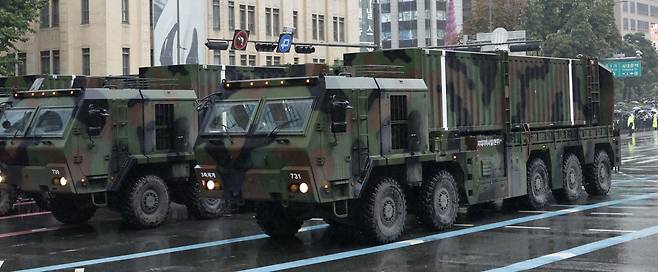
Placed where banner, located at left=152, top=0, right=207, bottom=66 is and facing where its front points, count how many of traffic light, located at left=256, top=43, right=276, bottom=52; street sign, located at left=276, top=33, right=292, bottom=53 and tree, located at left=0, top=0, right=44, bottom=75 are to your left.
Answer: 2

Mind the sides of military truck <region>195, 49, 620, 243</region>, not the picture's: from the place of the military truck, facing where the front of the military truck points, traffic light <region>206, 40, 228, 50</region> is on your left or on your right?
on your right

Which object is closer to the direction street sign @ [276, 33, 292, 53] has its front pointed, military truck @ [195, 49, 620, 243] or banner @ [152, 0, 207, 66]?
the military truck

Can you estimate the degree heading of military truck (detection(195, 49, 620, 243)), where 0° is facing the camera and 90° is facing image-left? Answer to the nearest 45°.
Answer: approximately 45°

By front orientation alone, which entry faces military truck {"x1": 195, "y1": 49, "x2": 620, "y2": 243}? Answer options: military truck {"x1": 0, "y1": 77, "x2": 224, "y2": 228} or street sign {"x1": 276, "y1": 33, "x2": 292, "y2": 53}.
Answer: the street sign

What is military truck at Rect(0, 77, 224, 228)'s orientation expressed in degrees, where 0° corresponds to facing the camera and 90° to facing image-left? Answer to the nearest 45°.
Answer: approximately 45°

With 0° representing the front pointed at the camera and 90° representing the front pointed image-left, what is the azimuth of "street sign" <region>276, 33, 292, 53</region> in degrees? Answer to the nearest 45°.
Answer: approximately 0°

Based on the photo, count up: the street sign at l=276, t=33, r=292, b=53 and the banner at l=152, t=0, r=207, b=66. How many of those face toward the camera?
2

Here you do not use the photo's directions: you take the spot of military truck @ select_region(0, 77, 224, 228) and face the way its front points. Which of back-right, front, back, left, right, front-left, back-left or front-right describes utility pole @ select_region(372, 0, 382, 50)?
back

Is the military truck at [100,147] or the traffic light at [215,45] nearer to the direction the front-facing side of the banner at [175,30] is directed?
the military truck
